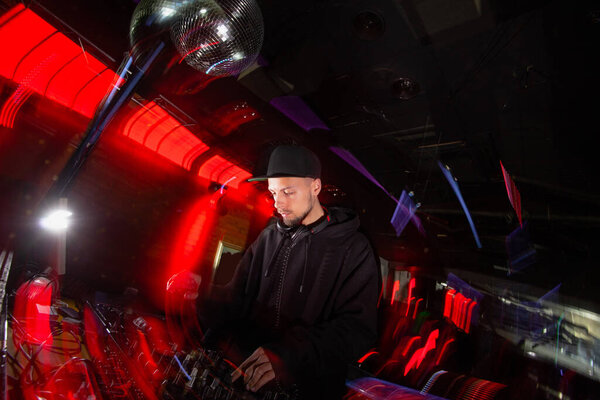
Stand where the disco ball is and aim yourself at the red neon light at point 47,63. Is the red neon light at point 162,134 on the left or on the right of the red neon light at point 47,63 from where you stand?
right

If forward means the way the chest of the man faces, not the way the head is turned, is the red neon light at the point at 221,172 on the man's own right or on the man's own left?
on the man's own right

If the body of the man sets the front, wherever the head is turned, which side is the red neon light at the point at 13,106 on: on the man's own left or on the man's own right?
on the man's own right

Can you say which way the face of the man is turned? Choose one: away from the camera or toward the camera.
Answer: toward the camera

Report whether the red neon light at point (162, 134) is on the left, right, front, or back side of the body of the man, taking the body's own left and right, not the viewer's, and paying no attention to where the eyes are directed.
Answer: right

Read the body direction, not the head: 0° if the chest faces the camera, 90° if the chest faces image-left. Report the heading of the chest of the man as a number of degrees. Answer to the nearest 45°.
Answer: approximately 45°

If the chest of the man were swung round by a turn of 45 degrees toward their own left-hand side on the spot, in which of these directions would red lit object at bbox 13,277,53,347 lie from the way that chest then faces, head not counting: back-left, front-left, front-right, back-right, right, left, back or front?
right
